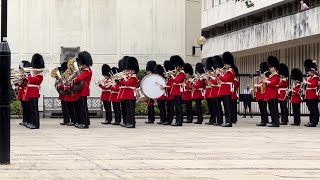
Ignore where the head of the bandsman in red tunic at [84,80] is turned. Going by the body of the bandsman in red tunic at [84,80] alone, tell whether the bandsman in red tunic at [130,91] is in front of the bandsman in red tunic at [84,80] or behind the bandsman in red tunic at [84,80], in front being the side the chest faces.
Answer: behind

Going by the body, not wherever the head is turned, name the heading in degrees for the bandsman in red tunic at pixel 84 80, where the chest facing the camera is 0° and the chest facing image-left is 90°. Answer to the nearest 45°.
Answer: approximately 90°

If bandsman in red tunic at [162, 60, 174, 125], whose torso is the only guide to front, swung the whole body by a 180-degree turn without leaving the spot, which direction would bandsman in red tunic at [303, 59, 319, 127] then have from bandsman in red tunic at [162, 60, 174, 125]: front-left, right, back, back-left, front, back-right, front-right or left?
front

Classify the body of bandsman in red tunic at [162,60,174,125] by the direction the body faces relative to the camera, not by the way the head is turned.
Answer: to the viewer's left

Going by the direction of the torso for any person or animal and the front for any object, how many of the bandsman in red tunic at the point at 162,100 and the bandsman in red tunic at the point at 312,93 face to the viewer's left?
2

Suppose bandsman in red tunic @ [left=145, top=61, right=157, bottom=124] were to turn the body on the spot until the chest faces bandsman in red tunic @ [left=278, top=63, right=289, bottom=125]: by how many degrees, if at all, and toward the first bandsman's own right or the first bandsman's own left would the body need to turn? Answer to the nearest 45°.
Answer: approximately 180°

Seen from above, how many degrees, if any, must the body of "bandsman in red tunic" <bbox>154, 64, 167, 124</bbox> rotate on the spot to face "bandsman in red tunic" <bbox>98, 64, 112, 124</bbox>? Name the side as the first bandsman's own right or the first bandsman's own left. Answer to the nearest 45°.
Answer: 0° — they already face them

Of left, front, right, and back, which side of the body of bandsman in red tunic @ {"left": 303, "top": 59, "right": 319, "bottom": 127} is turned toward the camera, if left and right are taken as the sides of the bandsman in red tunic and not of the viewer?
left

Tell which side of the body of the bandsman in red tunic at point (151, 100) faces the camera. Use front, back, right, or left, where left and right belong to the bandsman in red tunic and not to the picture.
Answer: left
